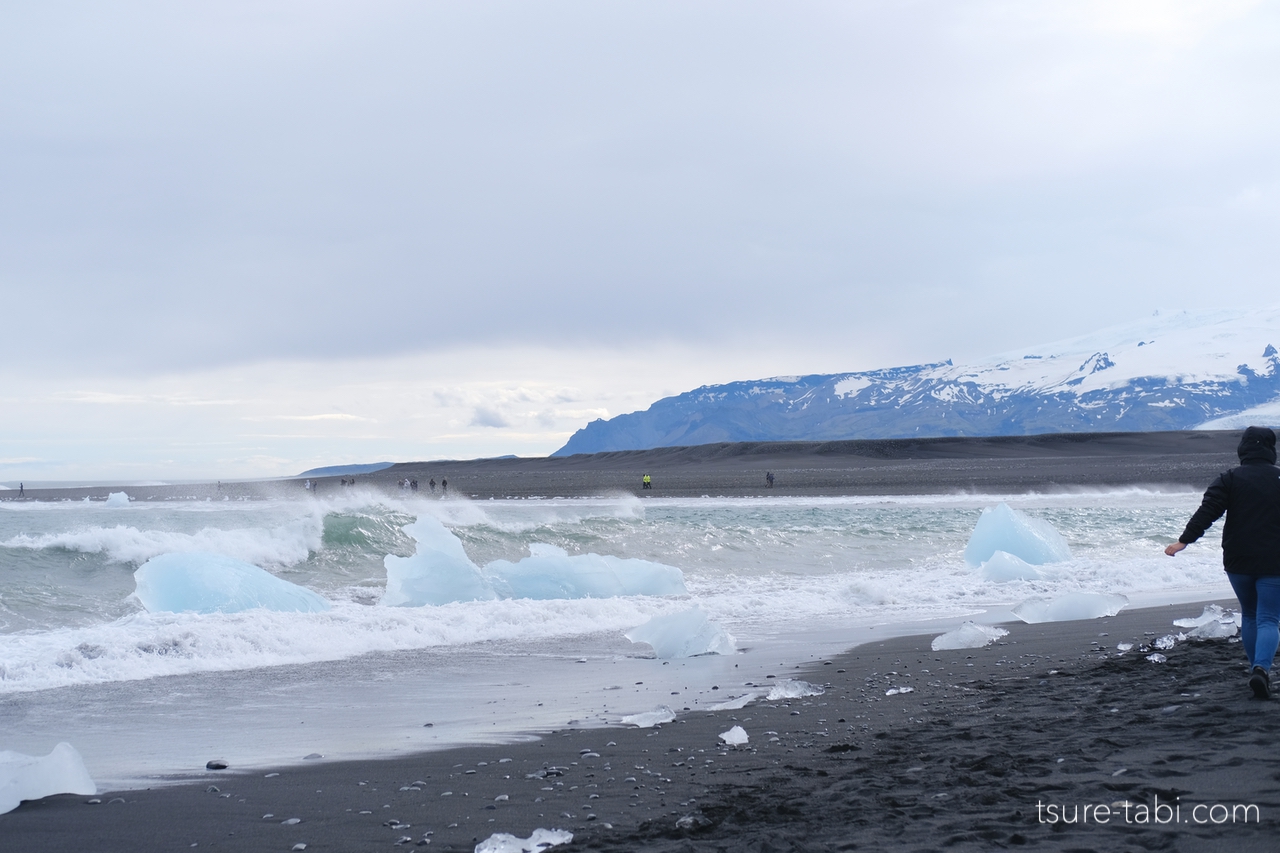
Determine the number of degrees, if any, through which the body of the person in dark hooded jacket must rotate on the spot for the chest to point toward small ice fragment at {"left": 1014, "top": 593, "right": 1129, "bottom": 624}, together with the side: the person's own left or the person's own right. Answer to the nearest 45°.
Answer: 0° — they already face it

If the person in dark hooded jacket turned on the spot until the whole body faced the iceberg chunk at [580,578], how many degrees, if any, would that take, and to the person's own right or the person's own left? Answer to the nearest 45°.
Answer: approximately 45° to the person's own left

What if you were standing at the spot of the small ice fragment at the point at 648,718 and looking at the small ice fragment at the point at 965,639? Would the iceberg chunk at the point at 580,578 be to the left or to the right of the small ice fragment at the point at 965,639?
left

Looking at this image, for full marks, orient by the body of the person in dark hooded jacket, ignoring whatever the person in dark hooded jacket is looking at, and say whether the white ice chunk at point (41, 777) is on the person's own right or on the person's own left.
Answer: on the person's own left

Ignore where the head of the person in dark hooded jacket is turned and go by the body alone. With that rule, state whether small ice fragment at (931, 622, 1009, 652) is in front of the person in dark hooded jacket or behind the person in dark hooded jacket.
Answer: in front

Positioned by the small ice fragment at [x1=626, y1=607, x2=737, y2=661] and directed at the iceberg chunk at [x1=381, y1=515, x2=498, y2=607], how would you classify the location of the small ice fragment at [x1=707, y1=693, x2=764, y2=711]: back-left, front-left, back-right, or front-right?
back-left

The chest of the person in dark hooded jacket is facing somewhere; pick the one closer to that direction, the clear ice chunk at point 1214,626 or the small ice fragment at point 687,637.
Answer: the clear ice chunk

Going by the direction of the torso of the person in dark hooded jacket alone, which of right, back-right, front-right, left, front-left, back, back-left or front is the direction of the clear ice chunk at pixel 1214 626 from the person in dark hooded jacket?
front

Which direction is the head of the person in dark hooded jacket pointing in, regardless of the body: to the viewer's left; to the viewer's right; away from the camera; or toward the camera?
away from the camera

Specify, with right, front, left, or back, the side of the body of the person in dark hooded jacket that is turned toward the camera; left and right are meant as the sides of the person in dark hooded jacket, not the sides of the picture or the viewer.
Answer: back

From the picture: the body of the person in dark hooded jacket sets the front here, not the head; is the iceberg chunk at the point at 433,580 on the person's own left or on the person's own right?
on the person's own left

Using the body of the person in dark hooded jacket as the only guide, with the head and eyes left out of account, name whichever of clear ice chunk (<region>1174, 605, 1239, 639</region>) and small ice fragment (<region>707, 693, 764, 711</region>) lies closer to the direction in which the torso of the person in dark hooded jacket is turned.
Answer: the clear ice chunk
